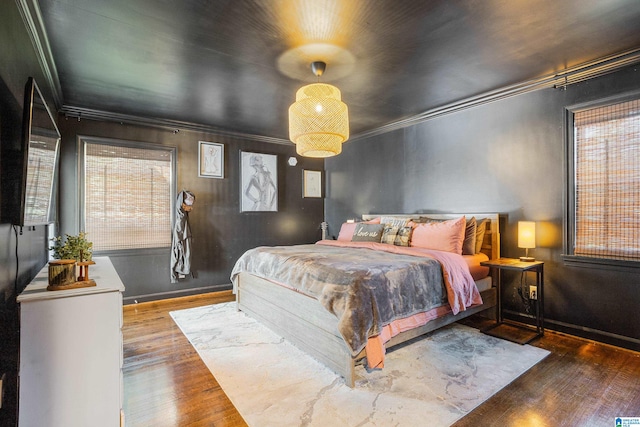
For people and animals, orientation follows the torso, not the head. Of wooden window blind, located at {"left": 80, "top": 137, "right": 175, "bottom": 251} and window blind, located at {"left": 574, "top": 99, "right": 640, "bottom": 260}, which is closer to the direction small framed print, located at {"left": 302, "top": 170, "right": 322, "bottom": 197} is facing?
the window blind

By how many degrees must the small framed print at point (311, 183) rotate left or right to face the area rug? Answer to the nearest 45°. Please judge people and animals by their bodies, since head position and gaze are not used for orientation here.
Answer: approximately 45° to its right

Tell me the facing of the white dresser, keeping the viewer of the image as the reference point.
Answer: facing to the right of the viewer

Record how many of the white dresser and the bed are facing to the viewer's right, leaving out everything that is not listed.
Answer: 1

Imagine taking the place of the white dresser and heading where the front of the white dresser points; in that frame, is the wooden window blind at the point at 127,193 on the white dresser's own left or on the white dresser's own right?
on the white dresser's own left

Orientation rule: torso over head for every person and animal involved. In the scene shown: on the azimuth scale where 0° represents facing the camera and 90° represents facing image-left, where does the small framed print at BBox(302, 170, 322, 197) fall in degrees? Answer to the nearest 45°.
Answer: approximately 315°

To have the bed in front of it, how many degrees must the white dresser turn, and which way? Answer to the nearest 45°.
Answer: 0° — it already faces it

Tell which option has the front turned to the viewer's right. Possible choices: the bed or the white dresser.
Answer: the white dresser
